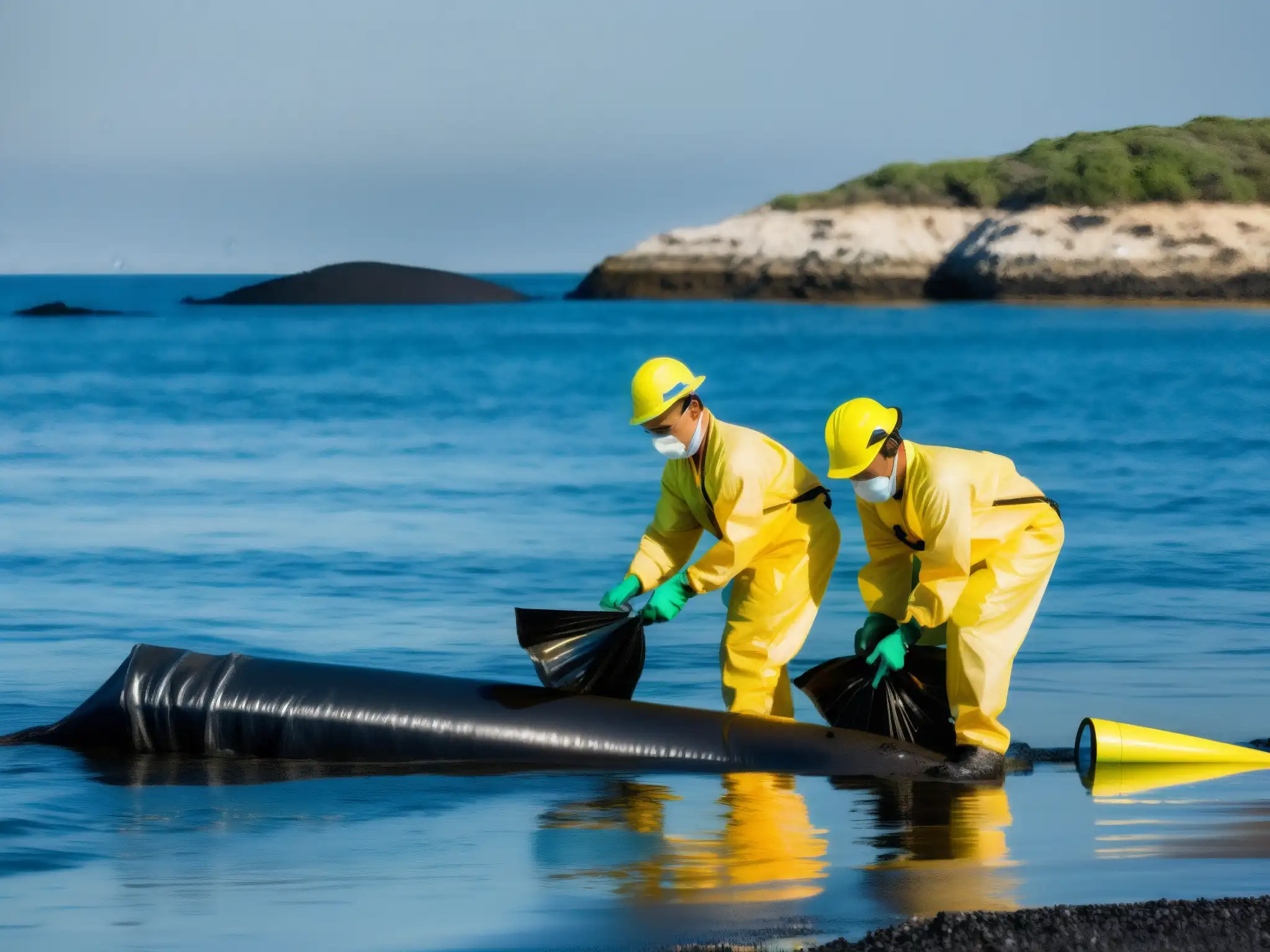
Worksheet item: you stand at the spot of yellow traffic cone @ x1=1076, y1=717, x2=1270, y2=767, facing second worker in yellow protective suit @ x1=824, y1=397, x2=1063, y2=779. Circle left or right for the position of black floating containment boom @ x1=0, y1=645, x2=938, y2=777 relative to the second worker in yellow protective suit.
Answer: right

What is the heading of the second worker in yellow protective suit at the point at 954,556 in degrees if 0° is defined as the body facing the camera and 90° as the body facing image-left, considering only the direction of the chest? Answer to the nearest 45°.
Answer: approximately 90°

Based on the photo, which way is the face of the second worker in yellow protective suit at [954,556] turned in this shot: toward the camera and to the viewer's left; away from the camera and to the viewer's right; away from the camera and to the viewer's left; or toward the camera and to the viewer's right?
toward the camera and to the viewer's left

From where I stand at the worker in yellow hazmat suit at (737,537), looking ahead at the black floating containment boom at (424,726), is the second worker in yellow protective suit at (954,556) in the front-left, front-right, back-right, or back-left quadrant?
back-left

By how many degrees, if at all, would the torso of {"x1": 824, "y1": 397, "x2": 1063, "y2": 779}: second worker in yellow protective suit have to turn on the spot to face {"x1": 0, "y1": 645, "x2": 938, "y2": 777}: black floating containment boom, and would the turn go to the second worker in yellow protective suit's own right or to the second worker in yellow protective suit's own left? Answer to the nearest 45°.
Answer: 0° — they already face it

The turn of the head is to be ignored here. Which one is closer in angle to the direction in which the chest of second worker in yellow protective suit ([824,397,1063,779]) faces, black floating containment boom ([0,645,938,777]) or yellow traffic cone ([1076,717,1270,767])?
the black floating containment boom

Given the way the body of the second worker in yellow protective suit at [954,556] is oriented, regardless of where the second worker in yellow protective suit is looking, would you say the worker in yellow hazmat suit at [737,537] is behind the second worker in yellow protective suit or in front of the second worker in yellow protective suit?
in front
